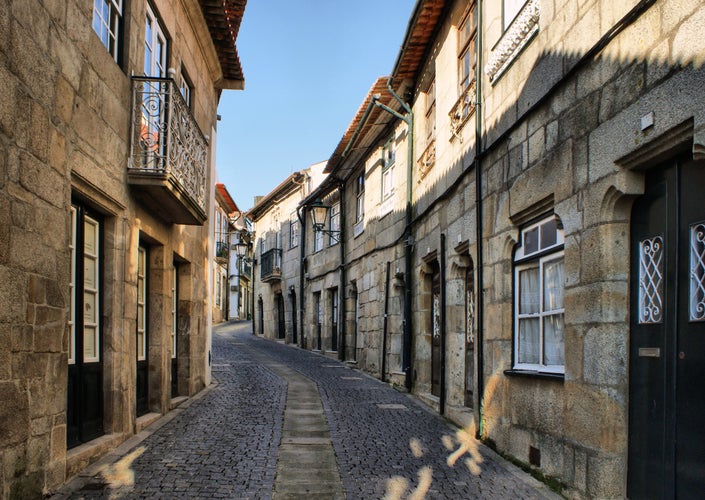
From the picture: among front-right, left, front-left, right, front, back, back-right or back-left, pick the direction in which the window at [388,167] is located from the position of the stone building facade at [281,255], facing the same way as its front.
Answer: front-left

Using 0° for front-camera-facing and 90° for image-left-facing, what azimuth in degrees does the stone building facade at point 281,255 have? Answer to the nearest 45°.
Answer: approximately 45°

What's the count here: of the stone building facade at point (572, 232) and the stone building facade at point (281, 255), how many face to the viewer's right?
0

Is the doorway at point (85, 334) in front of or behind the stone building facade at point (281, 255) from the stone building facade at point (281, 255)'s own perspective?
in front

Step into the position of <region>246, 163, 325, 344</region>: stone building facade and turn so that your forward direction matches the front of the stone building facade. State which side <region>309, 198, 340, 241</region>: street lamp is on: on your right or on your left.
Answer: on your left

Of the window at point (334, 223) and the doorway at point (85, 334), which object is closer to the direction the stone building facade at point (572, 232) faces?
the doorway

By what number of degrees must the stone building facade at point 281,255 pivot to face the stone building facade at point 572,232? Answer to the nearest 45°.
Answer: approximately 45° to its left

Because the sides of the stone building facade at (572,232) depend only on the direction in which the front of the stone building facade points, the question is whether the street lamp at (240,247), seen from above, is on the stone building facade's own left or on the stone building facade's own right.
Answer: on the stone building facade's own right

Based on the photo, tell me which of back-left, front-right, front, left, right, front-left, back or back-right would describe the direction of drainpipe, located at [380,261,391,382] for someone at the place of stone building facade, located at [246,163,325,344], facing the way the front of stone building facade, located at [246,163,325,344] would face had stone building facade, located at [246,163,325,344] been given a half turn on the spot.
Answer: back-right

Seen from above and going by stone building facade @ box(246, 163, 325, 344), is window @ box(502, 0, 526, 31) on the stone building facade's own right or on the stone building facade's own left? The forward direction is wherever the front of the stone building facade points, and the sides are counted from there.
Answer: on the stone building facade's own left
